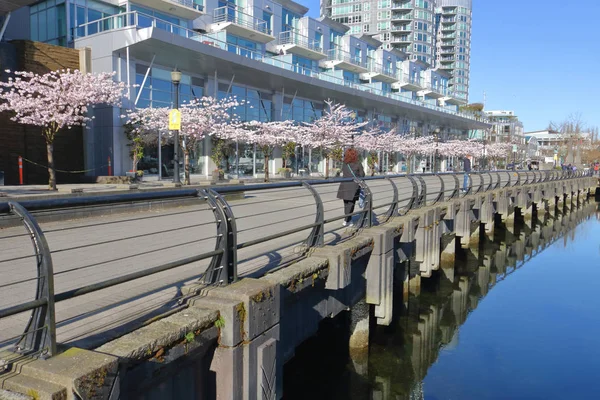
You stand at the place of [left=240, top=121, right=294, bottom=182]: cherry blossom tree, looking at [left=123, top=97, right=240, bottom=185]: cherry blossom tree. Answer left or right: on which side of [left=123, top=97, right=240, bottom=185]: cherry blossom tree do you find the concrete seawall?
left

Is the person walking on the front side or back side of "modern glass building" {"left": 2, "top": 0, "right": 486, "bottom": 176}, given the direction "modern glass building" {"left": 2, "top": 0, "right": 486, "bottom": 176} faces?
on the front side

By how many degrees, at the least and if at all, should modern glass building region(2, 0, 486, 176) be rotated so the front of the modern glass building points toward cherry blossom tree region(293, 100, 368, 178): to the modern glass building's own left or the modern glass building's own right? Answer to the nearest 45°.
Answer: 0° — it already faces it

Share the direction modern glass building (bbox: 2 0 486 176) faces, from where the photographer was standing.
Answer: facing the viewer and to the right of the viewer

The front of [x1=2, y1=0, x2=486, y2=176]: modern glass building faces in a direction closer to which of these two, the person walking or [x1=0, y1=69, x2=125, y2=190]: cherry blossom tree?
the person walking

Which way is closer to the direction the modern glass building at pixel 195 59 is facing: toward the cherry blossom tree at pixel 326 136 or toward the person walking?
the person walking

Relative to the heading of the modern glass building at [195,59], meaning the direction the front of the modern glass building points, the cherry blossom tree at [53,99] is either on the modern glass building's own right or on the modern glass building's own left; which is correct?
on the modern glass building's own right
